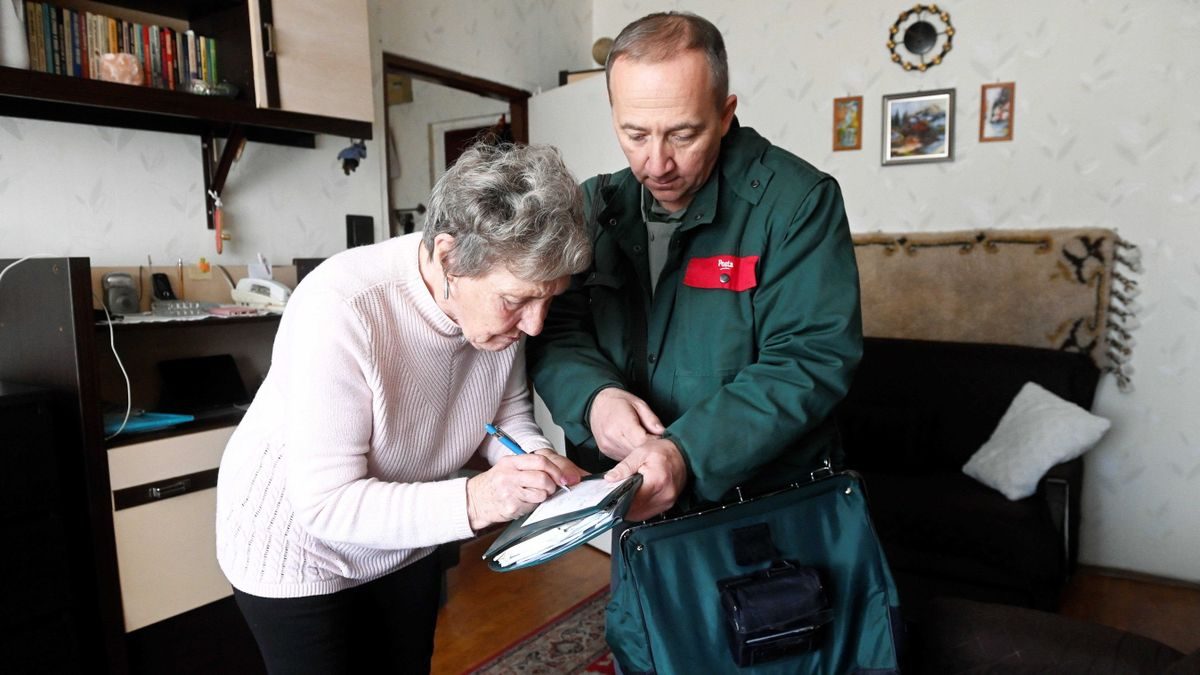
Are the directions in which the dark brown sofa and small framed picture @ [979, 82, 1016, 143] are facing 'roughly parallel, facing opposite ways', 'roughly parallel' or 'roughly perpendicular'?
roughly parallel

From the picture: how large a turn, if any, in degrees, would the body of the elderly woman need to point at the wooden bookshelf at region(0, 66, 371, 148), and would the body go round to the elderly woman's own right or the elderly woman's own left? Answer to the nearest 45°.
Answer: approximately 180°

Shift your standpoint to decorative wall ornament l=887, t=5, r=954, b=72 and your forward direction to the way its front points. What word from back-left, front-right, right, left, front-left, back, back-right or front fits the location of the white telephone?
front-right

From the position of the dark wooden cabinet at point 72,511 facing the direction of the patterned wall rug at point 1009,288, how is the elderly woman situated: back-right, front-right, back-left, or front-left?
front-right

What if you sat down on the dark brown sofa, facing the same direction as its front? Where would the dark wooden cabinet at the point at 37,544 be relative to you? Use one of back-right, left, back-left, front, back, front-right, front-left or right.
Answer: front-right

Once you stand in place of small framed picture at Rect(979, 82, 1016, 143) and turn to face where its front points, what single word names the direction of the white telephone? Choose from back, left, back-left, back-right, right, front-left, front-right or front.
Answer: front-right

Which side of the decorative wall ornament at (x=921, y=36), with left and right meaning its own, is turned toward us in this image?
front

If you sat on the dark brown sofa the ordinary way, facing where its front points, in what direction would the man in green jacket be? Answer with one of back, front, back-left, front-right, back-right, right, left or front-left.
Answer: front

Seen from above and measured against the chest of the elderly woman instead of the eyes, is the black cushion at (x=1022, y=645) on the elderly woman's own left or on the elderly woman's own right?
on the elderly woman's own left

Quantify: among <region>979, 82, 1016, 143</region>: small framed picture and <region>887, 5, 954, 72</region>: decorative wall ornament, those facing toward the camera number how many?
2

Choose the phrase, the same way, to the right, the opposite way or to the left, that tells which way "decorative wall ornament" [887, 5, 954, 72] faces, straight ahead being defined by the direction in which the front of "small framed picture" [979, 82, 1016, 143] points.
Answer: the same way

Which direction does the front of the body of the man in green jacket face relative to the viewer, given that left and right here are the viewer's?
facing the viewer and to the left of the viewer

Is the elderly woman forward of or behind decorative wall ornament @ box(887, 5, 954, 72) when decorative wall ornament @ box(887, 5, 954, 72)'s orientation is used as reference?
forward

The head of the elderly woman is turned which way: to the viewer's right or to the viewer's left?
to the viewer's right

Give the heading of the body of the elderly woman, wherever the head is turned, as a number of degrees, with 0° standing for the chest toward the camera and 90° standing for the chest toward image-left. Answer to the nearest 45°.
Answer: approximately 315°

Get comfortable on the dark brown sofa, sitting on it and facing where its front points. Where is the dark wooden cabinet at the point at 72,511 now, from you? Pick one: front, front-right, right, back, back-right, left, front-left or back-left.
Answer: front-right

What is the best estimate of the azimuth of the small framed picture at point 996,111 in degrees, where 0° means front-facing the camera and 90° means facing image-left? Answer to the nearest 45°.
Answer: approximately 0°

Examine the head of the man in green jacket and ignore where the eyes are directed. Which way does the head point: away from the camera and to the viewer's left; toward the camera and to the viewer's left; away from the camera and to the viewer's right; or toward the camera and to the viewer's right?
toward the camera and to the viewer's left

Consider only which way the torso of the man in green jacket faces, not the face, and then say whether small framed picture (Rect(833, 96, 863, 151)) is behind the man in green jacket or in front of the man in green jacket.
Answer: behind

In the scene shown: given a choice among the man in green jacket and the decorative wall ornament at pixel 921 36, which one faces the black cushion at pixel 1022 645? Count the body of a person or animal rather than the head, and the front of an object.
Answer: the decorative wall ornament
